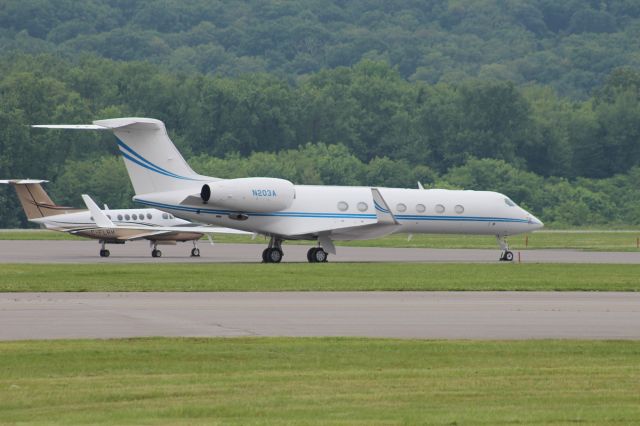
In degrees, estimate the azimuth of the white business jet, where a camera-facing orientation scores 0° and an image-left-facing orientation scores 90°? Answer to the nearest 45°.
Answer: approximately 225°
